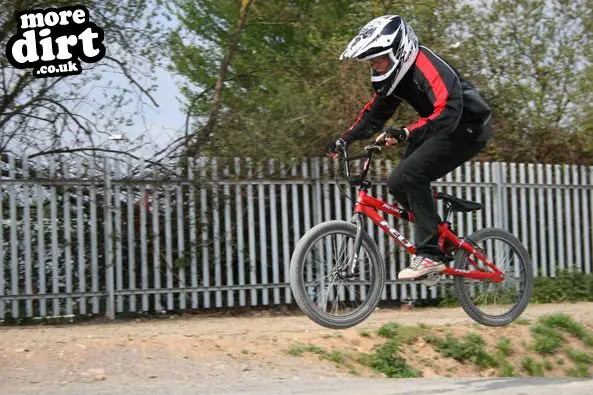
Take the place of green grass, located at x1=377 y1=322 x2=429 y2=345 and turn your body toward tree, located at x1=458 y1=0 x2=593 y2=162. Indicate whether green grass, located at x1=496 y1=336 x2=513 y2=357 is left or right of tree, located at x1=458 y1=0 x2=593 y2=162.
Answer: right

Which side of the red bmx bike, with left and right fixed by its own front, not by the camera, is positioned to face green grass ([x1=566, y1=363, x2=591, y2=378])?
back

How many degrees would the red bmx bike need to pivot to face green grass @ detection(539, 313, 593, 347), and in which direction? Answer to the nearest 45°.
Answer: approximately 180°

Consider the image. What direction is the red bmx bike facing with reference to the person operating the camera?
facing the viewer and to the left of the viewer

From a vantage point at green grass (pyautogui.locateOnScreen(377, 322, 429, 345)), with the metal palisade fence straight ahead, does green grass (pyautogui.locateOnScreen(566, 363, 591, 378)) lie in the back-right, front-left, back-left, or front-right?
back-right

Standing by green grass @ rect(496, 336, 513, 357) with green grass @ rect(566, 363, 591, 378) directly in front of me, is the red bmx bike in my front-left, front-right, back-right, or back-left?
back-right

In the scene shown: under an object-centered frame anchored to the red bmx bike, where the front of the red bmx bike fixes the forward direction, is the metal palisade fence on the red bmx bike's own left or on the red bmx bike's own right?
on the red bmx bike's own right
